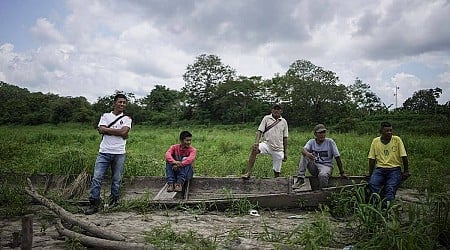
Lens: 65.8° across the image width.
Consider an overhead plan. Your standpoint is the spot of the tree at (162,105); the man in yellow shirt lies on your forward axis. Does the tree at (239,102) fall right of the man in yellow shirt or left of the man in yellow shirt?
left

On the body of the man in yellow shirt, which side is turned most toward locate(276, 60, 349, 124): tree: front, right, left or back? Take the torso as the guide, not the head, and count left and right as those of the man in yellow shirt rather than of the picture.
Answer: back

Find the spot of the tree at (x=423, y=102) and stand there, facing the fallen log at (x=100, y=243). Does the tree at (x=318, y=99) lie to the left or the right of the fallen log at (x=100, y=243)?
right

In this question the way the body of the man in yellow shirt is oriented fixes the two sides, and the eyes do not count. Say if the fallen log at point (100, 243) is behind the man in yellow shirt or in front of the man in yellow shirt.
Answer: in front

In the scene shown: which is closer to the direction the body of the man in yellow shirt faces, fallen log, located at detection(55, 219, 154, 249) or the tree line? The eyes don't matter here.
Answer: the fallen log

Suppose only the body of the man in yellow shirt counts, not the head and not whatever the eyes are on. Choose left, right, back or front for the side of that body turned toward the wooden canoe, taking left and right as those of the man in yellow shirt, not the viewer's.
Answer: right

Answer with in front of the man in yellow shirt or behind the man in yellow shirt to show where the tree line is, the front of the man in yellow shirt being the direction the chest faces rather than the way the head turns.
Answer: behind

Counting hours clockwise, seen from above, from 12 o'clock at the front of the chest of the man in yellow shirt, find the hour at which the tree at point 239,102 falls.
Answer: The tree is roughly at 5 o'clock from the man in yellow shirt.

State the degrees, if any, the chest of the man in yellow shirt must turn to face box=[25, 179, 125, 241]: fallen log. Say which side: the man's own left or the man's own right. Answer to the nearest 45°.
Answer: approximately 45° to the man's own right

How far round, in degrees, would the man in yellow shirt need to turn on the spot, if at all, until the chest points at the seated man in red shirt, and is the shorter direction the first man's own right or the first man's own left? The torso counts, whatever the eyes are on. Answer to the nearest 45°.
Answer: approximately 90° to the first man's own right

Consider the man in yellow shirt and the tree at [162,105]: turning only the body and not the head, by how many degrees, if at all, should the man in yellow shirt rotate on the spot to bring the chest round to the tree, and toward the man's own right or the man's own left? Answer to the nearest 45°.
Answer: approximately 135° to the man's own right

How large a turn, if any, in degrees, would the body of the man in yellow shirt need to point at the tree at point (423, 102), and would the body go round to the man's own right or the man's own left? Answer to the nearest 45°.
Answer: approximately 180°

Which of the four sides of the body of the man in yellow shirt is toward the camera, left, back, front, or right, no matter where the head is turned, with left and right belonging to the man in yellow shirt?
front
